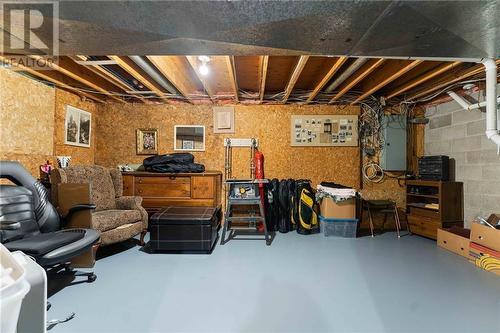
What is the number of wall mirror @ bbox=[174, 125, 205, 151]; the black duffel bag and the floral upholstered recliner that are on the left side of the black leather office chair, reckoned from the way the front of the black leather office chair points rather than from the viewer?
3

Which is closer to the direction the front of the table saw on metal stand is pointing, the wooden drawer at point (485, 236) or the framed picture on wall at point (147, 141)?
the wooden drawer

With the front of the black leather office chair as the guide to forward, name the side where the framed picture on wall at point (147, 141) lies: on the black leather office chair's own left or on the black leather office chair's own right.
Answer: on the black leather office chair's own left

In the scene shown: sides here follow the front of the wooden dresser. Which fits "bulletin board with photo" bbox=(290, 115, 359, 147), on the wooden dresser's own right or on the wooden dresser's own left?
on the wooden dresser's own left

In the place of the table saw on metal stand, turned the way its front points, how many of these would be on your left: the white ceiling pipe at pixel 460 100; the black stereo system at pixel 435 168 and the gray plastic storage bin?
3

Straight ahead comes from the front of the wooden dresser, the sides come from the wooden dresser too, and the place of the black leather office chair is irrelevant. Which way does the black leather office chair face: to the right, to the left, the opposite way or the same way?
to the left

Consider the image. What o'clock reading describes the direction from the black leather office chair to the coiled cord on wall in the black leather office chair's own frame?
The coiled cord on wall is roughly at 11 o'clock from the black leather office chair.

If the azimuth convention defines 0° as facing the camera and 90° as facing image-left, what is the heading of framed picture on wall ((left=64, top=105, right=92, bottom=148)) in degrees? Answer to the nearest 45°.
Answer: approximately 315°

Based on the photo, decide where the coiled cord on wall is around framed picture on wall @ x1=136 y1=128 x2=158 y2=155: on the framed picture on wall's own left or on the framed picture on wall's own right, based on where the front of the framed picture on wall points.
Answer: on the framed picture on wall's own left

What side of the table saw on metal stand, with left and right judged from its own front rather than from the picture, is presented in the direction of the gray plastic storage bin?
left
